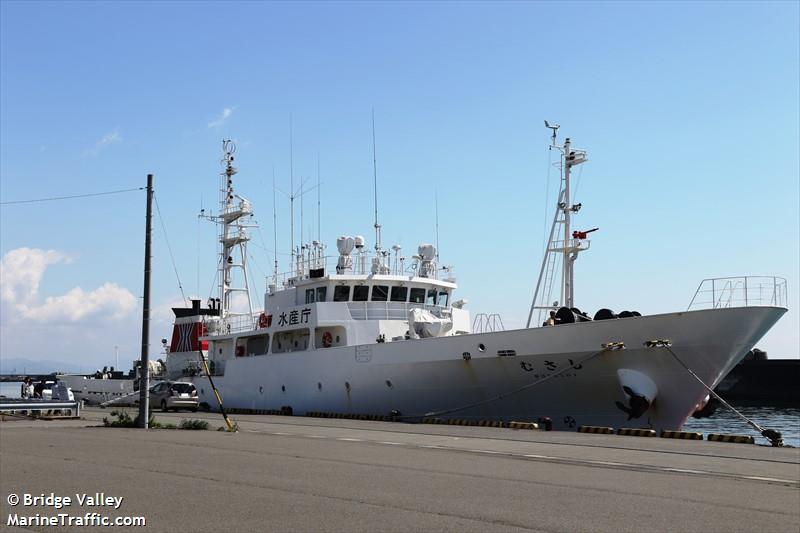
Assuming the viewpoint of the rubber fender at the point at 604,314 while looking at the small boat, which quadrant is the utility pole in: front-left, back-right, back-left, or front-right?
front-left

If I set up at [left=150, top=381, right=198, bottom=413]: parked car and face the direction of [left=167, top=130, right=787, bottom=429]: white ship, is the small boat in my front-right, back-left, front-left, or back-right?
back-left

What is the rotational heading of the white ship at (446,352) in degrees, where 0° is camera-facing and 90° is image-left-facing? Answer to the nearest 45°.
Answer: approximately 315°

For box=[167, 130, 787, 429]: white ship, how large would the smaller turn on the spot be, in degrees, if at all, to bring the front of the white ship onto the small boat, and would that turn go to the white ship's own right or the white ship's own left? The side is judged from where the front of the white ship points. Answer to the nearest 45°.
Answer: approximately 180°

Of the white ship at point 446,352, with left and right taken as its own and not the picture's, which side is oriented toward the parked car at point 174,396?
back
